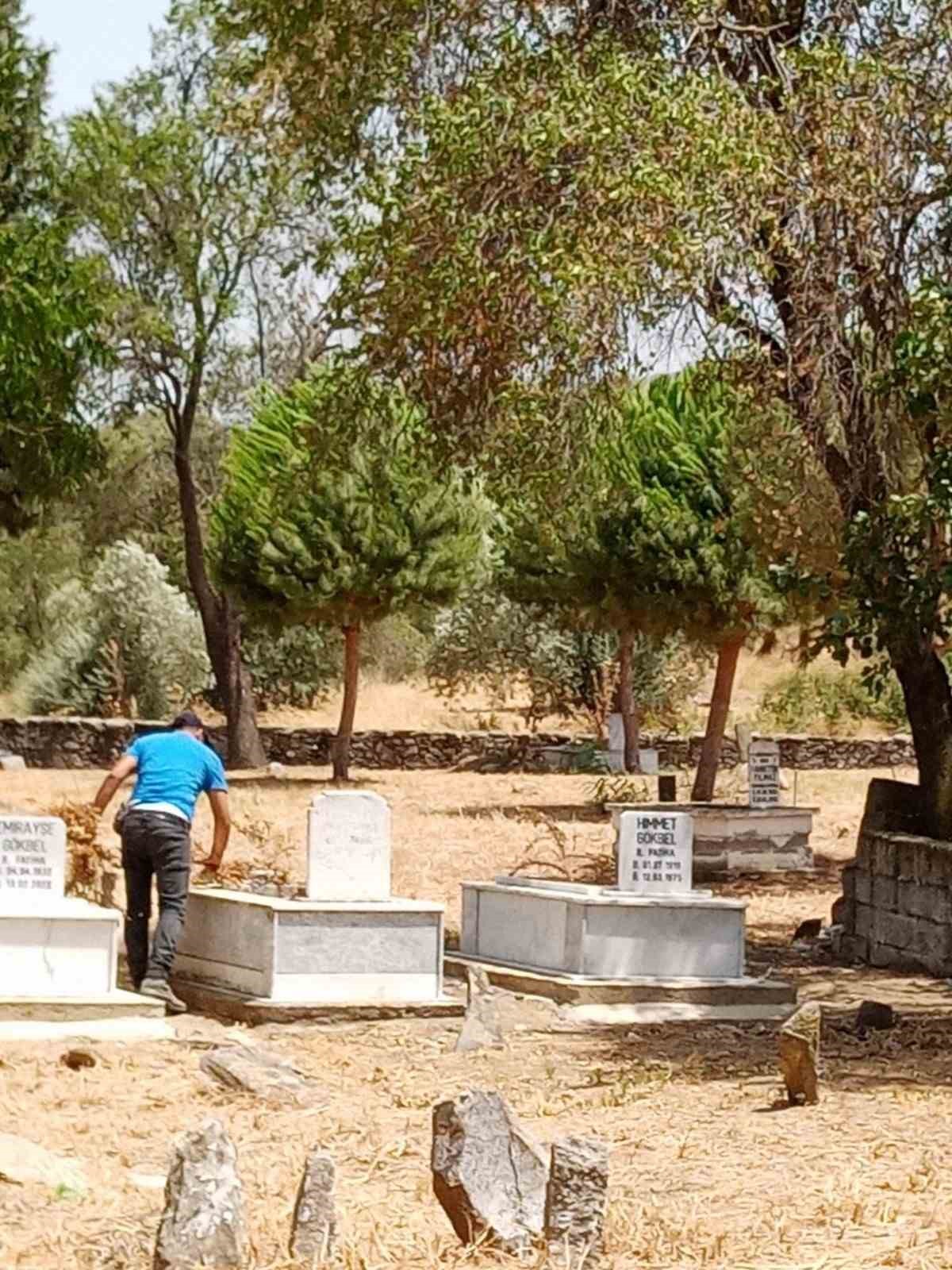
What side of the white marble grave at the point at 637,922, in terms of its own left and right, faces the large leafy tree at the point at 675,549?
back

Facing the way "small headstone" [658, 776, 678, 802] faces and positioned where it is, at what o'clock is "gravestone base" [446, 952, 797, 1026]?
The gravestone base is roughly at 12 o'clock from the small headstone.

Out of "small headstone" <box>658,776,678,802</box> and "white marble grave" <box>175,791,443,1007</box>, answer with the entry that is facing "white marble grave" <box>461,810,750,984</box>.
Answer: the small headstone

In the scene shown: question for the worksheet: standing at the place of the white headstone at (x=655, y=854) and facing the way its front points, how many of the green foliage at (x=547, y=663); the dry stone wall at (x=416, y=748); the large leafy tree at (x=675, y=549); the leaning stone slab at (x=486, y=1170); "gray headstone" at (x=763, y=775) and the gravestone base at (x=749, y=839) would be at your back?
5

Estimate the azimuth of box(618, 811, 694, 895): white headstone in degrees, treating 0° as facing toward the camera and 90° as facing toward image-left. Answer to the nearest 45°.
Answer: approximately 0°

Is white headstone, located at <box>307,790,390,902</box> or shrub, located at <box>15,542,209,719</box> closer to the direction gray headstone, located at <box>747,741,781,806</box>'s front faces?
the white headstone

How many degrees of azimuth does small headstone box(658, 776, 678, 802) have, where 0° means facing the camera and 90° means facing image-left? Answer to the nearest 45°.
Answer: approximately 0°
